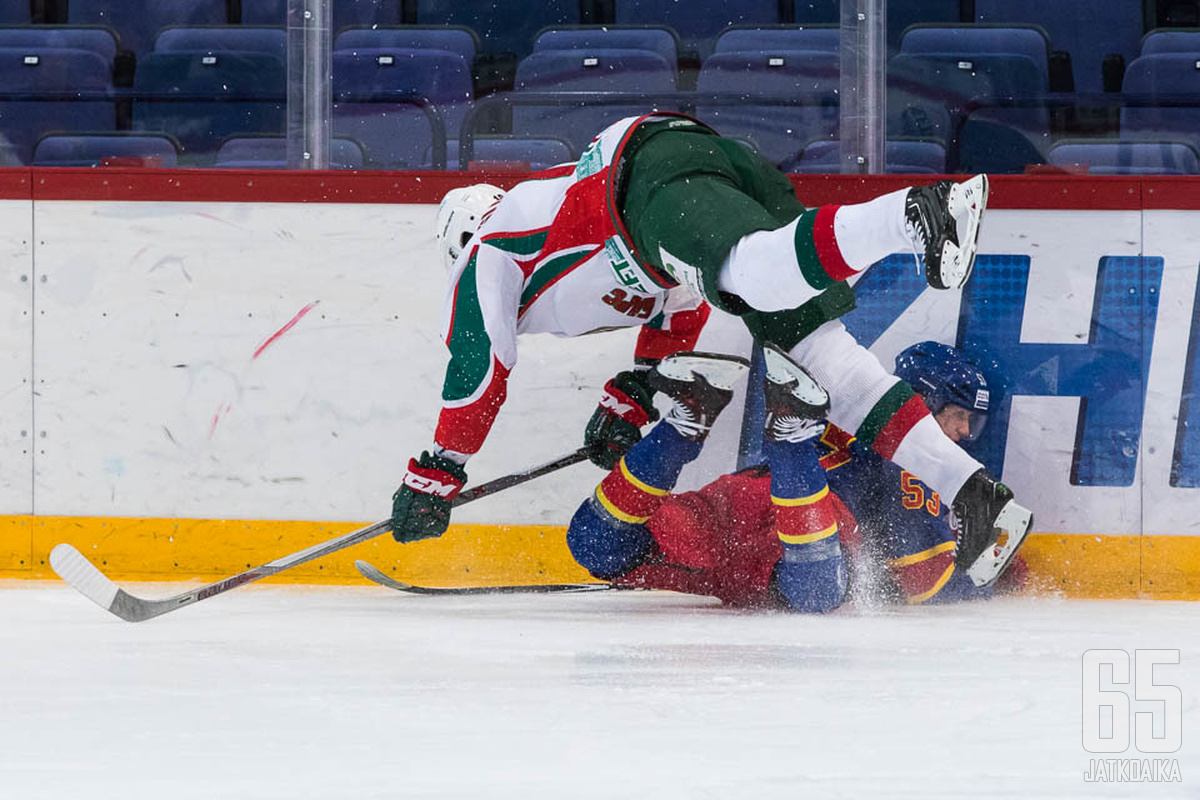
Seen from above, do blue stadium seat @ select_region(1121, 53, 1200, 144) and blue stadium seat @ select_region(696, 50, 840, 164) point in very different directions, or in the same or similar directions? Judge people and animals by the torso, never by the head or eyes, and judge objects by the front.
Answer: same or similar directions

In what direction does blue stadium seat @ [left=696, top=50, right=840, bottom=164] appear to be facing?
toward the camera

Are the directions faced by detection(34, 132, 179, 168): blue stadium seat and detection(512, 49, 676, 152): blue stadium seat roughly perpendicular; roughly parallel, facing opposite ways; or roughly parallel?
roughly parallel

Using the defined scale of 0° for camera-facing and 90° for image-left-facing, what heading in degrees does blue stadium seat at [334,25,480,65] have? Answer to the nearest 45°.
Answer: approximately 0°

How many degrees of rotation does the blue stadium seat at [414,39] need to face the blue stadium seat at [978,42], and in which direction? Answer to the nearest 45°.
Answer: approximately 90° to its left

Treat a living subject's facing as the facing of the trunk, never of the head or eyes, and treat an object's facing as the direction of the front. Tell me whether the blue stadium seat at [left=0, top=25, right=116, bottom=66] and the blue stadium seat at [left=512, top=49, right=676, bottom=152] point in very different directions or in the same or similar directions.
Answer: same or similar directions

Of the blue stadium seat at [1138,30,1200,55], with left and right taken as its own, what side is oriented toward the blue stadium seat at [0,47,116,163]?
right

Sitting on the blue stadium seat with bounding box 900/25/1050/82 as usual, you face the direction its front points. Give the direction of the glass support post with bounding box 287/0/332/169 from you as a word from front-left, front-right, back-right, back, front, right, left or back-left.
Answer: right

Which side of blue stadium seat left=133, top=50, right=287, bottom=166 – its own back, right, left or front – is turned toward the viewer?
front

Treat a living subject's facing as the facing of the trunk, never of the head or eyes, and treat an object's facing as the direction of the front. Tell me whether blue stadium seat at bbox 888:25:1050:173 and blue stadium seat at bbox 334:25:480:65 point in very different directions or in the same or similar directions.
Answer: same or similar directions

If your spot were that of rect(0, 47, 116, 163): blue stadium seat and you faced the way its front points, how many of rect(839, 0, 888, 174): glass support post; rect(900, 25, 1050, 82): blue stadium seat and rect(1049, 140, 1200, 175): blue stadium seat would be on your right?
0

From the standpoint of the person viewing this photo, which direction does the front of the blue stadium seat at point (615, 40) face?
facing the viewer

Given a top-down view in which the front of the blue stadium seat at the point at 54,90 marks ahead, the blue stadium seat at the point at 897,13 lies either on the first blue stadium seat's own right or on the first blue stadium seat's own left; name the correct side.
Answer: on the first blue stadium seat's own left

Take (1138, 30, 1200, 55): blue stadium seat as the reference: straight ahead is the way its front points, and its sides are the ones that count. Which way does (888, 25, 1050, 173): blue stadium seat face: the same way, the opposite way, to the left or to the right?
the same way

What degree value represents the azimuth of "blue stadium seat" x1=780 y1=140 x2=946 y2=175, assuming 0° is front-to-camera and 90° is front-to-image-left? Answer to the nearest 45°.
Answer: approximately 0°
